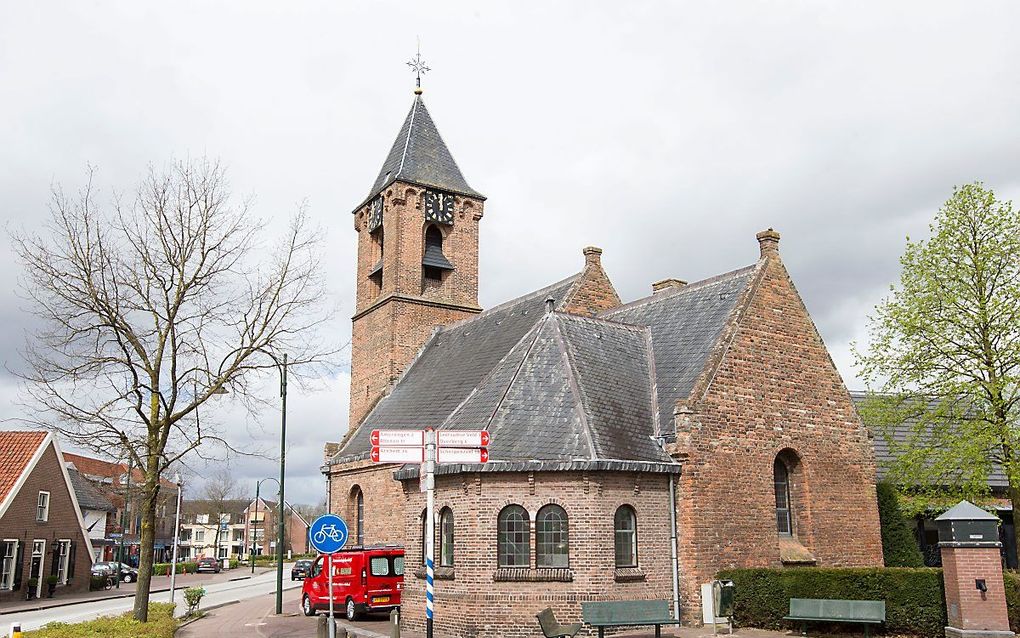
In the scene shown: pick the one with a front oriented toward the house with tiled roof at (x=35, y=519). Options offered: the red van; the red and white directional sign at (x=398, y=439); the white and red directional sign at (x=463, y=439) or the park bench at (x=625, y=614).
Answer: the red van

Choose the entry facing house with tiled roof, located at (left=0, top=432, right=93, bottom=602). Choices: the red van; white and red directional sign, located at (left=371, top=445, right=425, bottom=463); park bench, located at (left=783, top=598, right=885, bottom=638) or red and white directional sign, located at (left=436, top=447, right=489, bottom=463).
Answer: the red van

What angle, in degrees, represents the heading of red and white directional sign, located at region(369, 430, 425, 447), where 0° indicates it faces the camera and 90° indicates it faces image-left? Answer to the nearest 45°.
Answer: approximately 0°

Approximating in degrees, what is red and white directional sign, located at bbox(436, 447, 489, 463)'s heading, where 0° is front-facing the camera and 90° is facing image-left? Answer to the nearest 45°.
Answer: approximately 0°

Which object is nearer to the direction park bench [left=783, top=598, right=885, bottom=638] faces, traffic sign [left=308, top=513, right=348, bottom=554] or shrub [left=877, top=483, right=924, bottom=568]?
the traffic sign

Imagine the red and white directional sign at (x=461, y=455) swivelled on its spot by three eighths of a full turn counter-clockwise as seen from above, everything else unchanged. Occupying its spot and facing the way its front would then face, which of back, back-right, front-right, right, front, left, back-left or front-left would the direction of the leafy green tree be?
front

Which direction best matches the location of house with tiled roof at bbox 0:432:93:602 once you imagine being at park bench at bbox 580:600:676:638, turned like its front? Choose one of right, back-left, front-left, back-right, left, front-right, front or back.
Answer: back-right

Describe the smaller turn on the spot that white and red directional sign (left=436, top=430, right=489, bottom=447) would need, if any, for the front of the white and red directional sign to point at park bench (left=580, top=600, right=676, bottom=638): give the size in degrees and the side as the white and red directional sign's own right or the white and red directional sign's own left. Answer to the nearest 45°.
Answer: approximately 135° to the white and red directional sign's own left
